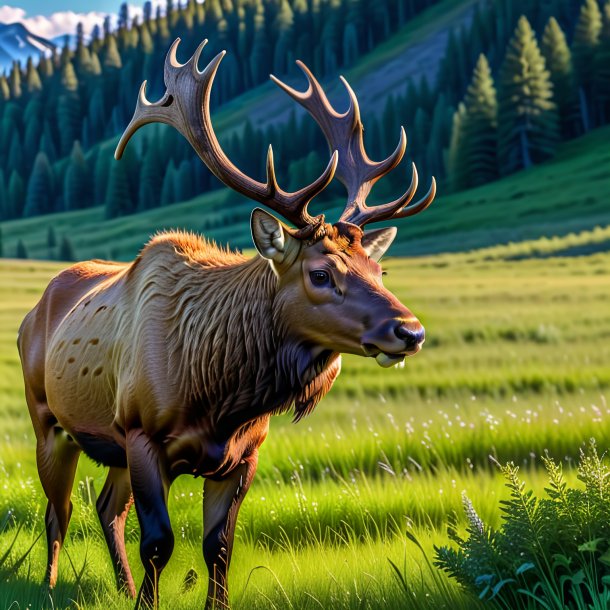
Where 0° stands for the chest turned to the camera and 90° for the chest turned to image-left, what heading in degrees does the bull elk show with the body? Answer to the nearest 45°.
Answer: approximately 315°

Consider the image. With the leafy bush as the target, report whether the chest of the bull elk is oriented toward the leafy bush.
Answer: yes
